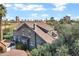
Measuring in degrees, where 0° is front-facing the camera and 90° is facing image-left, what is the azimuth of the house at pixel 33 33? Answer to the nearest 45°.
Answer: approximately 45°
